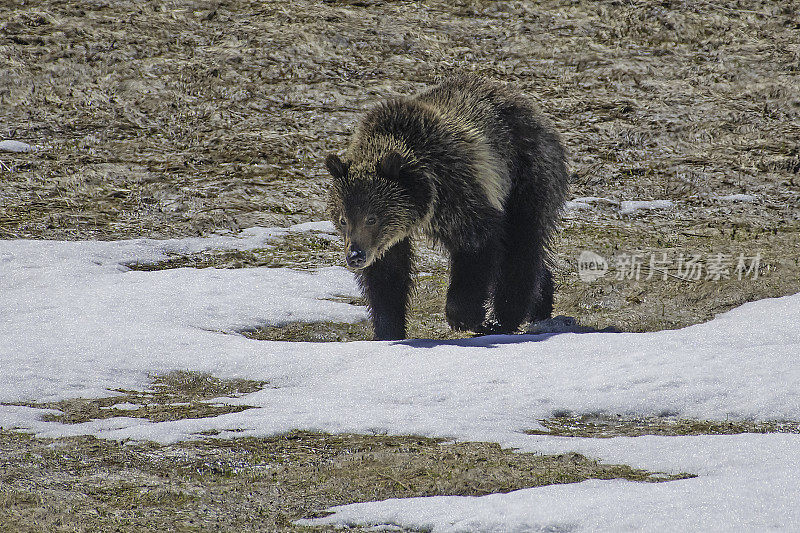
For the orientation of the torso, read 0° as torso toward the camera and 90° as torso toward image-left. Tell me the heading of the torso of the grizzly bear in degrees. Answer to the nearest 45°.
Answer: approximately 45°
